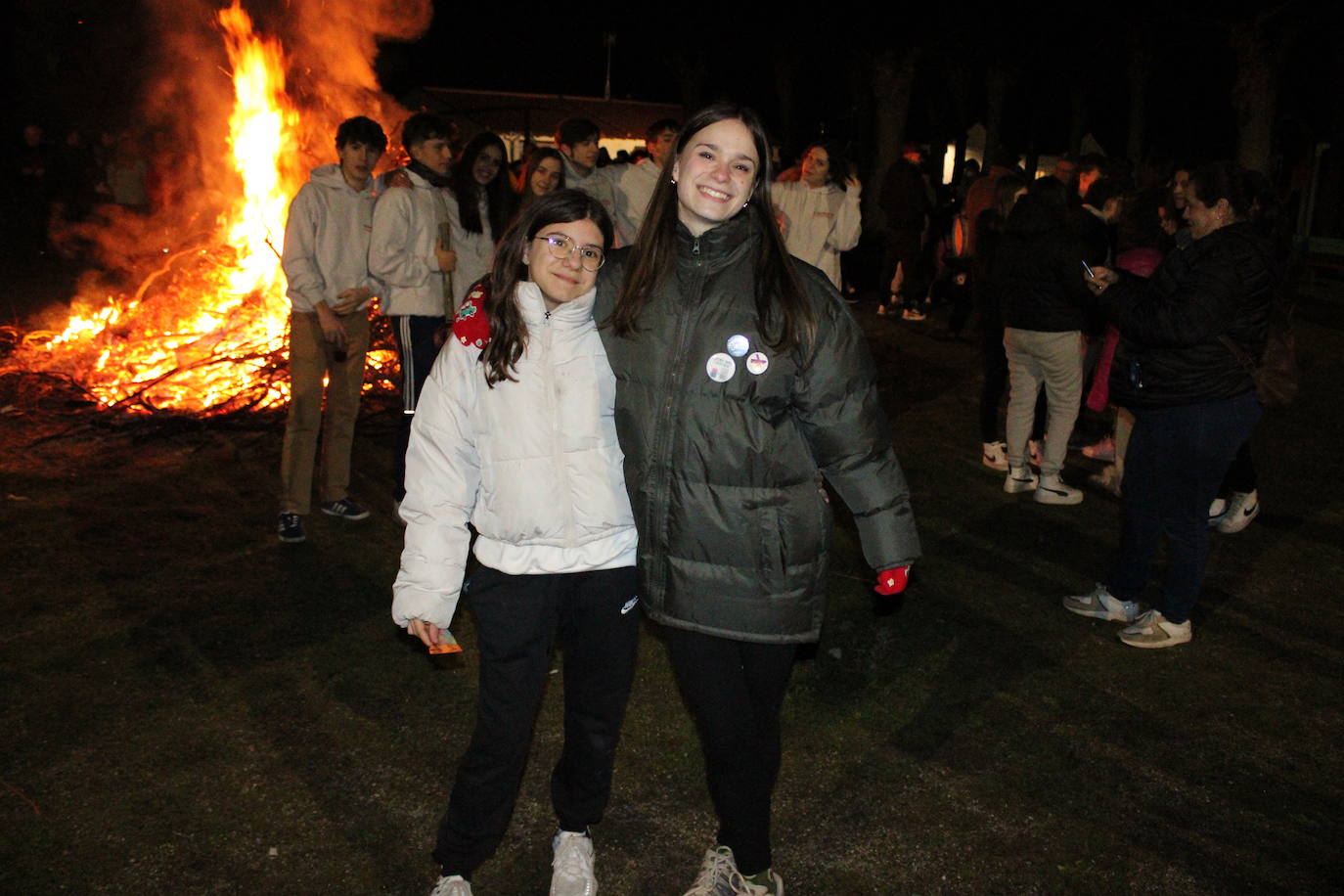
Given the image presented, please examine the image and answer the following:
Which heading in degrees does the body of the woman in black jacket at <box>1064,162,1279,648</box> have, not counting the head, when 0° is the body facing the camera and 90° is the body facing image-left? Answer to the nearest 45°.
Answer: approximately 90°

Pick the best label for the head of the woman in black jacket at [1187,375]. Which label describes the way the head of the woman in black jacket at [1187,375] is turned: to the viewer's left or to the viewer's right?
to the viewer's left

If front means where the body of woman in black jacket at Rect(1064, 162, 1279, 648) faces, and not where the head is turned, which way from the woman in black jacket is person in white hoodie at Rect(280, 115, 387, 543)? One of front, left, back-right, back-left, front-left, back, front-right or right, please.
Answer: front

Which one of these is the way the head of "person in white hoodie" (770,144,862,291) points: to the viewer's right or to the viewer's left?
to the viewer's left

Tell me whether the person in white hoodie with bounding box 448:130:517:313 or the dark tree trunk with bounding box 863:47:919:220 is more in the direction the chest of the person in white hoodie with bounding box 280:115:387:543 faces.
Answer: the person in white hoodie

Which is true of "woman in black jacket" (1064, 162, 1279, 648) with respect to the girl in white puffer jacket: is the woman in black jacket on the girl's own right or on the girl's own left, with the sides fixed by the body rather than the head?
on the girl's own left

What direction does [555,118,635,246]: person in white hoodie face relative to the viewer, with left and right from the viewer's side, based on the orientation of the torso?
facing the viewer and to the right of the viewer

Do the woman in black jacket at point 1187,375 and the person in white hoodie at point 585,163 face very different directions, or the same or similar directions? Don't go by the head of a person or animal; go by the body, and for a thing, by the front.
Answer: very different directions

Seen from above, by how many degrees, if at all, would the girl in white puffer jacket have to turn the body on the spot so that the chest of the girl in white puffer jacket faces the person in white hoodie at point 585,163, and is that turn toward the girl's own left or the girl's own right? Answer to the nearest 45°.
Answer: approximately 180°

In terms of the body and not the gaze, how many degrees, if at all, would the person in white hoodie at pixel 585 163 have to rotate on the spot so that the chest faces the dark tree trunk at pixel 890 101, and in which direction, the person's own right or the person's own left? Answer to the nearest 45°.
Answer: approximately 135° to the person's own left

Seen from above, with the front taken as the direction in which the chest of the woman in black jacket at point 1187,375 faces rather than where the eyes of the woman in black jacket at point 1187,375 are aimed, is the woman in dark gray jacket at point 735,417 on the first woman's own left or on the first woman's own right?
on the first woman's own left

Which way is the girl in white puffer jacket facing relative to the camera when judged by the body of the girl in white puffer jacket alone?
toward the camera

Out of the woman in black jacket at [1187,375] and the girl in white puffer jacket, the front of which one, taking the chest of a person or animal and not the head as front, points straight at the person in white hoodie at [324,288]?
the woman in black jacket
